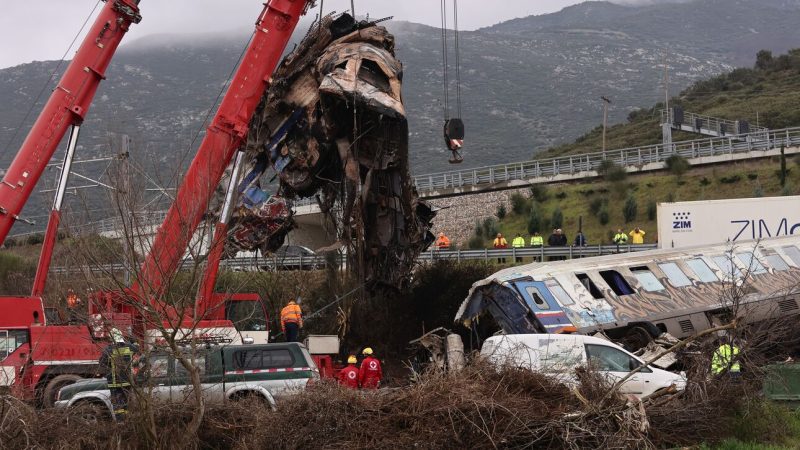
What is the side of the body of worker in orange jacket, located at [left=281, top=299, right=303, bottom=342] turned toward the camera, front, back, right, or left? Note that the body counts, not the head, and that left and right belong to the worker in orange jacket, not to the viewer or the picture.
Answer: back

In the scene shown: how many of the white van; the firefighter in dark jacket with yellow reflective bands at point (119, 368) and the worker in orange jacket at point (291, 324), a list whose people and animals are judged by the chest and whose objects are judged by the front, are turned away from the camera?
2

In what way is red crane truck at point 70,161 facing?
to the viewer's left

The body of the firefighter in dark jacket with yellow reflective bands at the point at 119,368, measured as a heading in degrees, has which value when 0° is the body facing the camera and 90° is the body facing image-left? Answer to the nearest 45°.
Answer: approximately 180°

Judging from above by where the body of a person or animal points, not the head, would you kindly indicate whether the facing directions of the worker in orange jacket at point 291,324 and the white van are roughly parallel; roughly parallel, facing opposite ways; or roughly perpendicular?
roughly perpendicular

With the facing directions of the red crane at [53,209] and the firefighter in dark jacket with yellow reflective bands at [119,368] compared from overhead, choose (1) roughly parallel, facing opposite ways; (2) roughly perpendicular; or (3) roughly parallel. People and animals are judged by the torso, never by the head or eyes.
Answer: roughly perpendicular

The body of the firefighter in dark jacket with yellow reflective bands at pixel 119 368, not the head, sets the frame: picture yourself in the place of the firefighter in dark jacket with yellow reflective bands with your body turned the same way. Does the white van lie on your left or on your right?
on your right

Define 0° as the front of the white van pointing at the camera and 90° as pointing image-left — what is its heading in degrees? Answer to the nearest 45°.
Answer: approximately 270°
